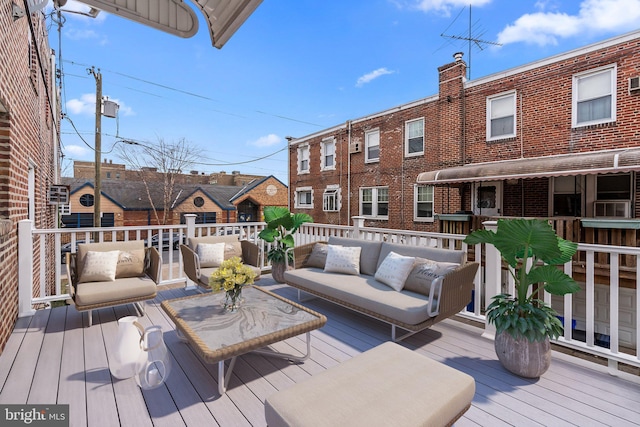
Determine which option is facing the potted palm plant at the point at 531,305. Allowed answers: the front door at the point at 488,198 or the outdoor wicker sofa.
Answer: the front door

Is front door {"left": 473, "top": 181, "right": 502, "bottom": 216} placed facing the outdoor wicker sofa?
yes

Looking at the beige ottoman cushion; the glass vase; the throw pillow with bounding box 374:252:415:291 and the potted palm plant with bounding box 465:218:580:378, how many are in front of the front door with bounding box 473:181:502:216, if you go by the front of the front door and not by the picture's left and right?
4

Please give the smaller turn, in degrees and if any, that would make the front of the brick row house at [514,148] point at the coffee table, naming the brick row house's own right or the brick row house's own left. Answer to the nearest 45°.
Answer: approximately 45° to the brick row house's own left

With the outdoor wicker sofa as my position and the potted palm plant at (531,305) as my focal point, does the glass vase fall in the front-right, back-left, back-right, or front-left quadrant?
back-right

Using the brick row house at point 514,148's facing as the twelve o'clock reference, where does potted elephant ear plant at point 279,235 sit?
The potted elephant ear plant is roughly at 12 o'clock from the brick row house.

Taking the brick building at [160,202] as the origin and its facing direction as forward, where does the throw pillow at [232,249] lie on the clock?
The throw pillow is roughly at 12 o'clock from the brick building.

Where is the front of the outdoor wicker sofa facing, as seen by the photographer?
facing the viewer and to the left of the viewer

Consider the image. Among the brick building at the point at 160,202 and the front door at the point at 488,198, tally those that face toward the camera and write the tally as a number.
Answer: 2

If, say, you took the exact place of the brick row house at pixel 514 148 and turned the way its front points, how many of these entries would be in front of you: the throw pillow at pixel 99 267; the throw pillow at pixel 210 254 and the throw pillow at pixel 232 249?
3

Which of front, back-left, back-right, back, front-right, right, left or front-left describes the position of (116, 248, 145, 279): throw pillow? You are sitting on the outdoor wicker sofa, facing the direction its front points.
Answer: front-right

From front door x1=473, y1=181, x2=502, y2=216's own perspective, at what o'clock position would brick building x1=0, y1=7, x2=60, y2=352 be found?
The brick building is roughly at 1 o'clock from the front door.

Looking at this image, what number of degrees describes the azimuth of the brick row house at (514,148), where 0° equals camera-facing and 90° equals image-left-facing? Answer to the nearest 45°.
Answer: approximately 45°

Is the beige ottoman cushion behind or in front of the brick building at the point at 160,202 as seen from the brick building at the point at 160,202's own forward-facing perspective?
in front

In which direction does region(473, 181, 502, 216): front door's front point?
toward the camera

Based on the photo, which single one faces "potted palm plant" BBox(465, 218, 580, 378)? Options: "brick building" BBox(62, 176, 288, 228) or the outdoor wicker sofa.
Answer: the brick building

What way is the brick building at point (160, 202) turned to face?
toward the camera

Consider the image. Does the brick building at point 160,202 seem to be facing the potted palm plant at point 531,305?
yes
